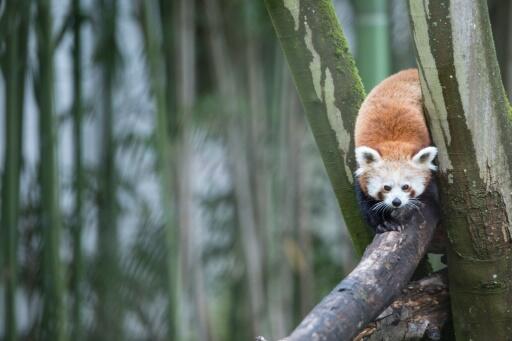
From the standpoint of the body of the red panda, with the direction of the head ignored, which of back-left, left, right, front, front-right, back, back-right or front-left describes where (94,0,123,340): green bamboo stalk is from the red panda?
back-right

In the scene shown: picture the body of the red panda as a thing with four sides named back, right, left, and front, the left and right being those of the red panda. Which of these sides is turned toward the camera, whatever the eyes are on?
front

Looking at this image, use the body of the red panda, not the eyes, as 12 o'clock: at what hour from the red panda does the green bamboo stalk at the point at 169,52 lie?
The green bamboo stalk is roughly at 5 o'clock from the red panda.

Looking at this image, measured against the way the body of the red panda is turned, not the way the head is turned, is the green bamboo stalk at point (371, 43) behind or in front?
behind

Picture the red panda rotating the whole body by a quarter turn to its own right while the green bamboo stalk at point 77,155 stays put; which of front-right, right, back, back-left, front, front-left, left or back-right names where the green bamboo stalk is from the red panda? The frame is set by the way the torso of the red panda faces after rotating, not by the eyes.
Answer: front-right

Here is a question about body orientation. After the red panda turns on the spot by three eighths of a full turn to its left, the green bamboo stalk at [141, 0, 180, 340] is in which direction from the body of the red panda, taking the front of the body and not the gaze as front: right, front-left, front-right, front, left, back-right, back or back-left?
left

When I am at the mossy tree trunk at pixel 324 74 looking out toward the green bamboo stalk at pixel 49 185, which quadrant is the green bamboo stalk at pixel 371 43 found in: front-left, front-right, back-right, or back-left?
front-right
